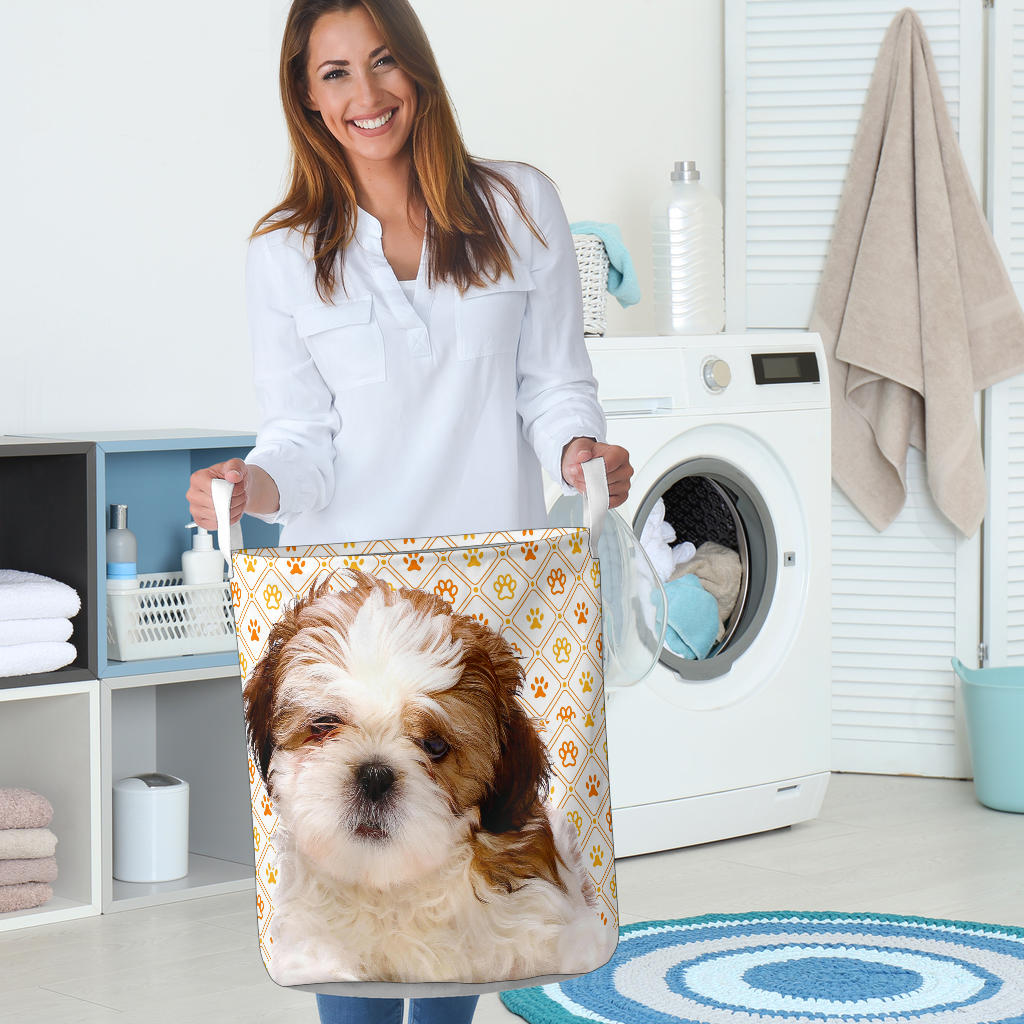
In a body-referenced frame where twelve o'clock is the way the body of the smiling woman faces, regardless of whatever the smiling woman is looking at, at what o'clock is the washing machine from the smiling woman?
The washing machine is roughly at 7 o'clock from the smiling woman.

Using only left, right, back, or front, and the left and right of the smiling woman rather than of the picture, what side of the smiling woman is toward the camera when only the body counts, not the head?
front

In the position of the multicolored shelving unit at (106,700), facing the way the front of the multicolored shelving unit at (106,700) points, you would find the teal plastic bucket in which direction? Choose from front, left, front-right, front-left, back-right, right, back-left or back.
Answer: front-left

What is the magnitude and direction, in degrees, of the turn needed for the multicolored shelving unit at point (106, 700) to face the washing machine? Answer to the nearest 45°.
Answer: approximately 45° to its left

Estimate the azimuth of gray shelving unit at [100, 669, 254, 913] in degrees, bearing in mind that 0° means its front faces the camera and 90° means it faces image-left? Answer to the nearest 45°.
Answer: approximately 315°

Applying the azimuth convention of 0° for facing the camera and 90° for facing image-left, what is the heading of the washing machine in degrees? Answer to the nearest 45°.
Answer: approximately 315°

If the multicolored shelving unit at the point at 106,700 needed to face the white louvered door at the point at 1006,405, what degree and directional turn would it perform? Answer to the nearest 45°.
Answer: approximately 45° to its left

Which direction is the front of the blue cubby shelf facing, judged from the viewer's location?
facing the viewer and to the right of the viewer
